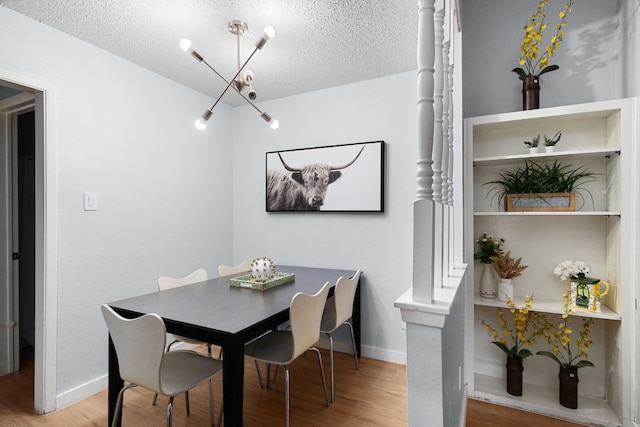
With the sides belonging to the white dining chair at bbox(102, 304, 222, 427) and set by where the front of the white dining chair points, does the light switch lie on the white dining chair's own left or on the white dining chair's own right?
on the white dining chair's own left

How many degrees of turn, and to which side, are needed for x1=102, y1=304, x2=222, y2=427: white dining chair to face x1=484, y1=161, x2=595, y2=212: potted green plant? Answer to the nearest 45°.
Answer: approximately 45° to its right

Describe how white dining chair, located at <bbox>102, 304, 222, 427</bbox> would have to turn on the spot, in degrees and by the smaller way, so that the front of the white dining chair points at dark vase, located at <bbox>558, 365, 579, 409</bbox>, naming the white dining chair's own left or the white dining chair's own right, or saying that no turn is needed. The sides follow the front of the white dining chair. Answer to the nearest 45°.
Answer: approximately 45° to the white dining chair's own right

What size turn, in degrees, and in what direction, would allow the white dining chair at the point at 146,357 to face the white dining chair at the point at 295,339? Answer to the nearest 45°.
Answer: approximately 45° to its right

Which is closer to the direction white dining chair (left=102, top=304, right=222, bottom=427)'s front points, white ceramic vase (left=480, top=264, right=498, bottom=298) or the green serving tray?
the green serving tray

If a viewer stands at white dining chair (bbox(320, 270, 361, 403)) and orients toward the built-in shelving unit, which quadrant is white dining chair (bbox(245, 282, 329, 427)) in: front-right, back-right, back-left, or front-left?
back-right

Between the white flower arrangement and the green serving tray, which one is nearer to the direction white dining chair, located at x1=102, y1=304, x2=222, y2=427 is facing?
the green serving tray

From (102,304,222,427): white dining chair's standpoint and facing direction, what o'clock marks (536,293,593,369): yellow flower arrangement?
The yellow flower arrangement is roughly at 2 o'clock from the white dining chair.

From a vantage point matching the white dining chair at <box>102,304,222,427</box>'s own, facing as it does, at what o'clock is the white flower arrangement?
The white flower arrangement is roughly at 2 o'clock from the white dining chair.

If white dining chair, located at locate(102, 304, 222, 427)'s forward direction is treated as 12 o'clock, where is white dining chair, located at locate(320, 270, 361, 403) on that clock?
white dining chair, located at locate(320, 270, 361, 403) is roughly at 1 o'clock from white dining chair, located at locate(102, 304, 222, 427).

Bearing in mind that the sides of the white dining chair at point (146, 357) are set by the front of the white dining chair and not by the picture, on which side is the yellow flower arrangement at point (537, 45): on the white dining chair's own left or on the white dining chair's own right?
on the white dining chair's own right

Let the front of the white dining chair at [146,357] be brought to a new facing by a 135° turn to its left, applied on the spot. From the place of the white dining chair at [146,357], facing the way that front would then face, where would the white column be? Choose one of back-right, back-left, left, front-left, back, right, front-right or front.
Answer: back-left

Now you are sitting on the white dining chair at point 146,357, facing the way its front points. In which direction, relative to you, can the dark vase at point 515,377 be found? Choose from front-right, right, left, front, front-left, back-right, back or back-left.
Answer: front-right

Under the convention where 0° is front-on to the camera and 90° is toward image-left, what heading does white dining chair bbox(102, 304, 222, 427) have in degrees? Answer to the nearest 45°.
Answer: approximately 225°

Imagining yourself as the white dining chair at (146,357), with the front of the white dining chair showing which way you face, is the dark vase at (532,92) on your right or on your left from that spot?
on your right

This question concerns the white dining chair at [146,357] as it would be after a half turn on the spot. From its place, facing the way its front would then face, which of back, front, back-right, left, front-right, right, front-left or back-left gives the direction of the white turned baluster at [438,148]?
left

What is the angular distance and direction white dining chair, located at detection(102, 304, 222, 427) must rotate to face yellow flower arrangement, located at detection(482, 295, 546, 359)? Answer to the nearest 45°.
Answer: approximately 45° to its right

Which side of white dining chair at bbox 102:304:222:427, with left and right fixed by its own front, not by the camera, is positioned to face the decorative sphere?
front
